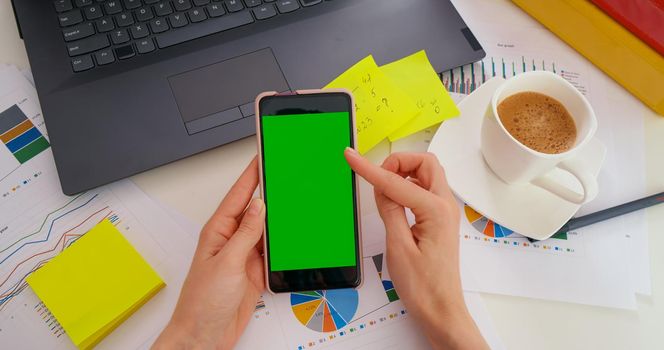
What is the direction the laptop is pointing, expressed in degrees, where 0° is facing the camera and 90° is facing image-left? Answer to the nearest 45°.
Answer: approximately 0°

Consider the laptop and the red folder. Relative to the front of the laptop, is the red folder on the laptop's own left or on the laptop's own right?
on the laptop's own left
